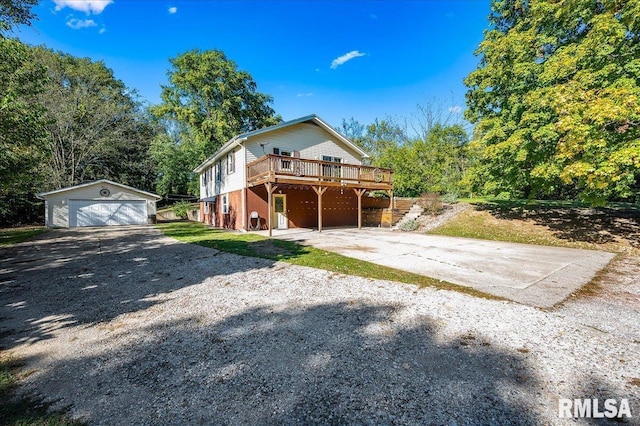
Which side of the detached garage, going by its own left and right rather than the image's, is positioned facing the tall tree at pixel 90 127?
back

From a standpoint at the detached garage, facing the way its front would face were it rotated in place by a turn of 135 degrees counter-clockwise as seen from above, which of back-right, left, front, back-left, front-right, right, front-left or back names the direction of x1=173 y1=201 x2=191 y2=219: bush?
front

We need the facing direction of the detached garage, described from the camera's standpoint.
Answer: facing the viewer

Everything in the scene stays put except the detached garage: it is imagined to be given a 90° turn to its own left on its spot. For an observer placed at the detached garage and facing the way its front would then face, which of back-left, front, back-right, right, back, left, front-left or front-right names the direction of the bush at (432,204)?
front-right

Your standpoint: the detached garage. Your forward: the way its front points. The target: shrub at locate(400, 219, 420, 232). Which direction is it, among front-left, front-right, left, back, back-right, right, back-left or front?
front-left

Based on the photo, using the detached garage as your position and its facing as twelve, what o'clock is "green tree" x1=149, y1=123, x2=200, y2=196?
The green tree is roughly at 8 o'clock from the detached garage.

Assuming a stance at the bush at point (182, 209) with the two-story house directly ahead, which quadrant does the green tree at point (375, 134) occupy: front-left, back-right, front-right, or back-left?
front-left

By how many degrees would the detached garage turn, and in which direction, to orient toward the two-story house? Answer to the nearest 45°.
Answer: approximately 45° to its left

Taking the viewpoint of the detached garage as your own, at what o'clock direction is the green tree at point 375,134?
The green tree is roughly at 9 o'clock from the detached garage.
